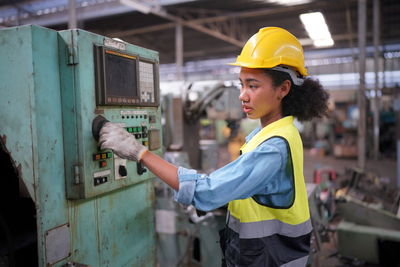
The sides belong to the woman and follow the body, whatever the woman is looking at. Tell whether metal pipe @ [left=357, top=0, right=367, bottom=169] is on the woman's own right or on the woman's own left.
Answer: on the woman's own right

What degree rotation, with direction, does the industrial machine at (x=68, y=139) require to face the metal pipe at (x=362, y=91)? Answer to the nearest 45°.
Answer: approximately 90° to its left

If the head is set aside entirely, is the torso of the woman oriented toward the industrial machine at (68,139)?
yes

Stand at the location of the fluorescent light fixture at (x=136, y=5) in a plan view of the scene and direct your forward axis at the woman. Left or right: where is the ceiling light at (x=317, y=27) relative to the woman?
left

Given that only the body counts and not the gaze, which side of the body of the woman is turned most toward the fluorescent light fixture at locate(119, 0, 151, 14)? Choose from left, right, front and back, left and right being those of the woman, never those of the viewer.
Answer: right

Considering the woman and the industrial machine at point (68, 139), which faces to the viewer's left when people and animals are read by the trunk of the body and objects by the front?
the woman

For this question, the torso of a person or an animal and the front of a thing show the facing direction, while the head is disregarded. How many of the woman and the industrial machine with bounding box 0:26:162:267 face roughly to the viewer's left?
1

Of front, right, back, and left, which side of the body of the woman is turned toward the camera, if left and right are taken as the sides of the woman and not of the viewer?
left

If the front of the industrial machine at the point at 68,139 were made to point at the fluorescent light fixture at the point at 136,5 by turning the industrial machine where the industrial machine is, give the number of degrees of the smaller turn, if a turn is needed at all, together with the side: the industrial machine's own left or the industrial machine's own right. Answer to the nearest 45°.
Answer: approximately 135° to the industrial machine's own left

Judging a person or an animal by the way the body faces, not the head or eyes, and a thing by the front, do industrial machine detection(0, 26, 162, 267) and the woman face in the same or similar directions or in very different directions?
very different directions

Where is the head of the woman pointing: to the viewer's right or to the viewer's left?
to the viewer's left

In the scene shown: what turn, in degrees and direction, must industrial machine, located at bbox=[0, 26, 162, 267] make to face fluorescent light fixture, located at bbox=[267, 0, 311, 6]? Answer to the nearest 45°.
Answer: approximately 90° to its left

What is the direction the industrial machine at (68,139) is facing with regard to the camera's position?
facing the viewer and to the right of the viewer
